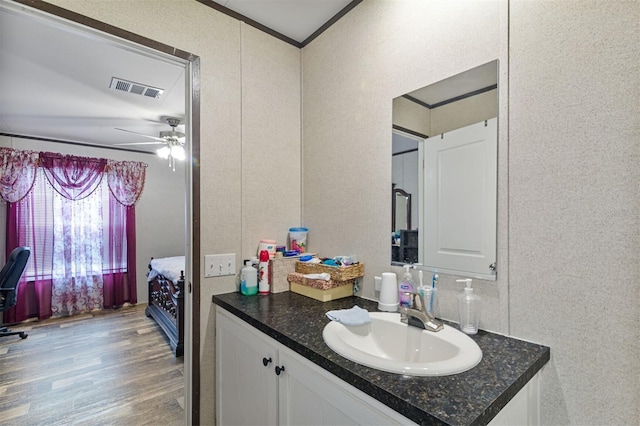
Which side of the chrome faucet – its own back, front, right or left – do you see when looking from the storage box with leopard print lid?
right

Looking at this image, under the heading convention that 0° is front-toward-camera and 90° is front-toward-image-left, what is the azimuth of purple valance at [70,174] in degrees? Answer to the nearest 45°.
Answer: approximately 0°

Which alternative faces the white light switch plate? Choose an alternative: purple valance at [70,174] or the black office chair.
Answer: the purple valance

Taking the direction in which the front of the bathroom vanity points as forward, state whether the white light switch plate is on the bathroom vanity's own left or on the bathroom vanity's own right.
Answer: on the bathroom vanity's own right

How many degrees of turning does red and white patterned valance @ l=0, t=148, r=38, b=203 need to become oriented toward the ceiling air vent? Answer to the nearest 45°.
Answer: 0° — it already faces it

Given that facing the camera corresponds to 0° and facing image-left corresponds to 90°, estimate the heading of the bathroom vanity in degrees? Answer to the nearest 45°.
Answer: approximately 45°

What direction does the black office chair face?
to the viewer's left

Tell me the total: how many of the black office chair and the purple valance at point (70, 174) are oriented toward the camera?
1

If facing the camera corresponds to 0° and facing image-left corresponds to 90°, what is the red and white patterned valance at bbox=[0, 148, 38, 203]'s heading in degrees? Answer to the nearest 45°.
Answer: approximately 0°

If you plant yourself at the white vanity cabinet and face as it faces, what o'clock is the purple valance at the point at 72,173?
The purple valance is roughly at 3 o'clock from the white vanity cabinet.

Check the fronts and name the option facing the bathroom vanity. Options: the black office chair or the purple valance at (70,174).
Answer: the purple valance

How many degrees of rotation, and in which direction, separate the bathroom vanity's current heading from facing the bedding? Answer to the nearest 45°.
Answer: approximately 90° to its right

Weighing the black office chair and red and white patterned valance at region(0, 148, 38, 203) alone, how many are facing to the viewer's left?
1
